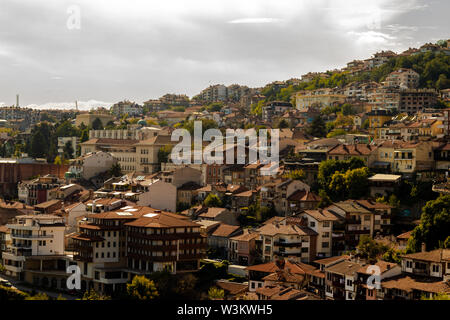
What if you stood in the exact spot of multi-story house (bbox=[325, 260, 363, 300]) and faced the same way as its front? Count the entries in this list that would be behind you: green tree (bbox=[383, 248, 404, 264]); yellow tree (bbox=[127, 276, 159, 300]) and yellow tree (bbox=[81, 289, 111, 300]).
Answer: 1

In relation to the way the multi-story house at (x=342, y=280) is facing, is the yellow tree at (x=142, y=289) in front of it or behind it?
in front

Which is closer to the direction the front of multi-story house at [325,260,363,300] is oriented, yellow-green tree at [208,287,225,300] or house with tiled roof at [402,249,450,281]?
the yellow-green tree

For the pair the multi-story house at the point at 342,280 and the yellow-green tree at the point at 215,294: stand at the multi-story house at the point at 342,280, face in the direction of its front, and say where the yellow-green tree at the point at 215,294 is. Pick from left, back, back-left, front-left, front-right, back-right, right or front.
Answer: front-right

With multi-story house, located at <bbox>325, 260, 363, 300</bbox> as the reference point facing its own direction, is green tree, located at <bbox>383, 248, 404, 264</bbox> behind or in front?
behind

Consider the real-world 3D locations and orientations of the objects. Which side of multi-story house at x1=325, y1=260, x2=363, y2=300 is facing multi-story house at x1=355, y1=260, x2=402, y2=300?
left

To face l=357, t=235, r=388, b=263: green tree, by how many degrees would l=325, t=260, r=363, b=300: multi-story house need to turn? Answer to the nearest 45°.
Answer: approximately 180°

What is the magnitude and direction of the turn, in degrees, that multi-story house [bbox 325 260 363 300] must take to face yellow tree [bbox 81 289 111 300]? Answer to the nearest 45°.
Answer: approximately 45° to its right

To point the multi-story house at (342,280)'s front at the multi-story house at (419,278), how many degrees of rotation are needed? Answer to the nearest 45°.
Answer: approximately 90° to its left

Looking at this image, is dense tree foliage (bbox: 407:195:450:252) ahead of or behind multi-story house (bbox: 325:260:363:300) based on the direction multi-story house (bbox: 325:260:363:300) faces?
behind

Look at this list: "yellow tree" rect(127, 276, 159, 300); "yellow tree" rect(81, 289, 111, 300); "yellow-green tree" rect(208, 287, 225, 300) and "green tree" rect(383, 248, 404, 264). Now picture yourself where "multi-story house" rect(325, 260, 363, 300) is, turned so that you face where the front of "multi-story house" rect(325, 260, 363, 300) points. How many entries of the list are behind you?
1

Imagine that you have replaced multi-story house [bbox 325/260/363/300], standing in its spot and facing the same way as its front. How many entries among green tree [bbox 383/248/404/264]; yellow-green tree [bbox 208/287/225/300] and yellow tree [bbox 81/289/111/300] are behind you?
1

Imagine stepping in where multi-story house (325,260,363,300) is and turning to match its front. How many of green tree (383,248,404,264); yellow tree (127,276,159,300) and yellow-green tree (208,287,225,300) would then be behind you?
1
